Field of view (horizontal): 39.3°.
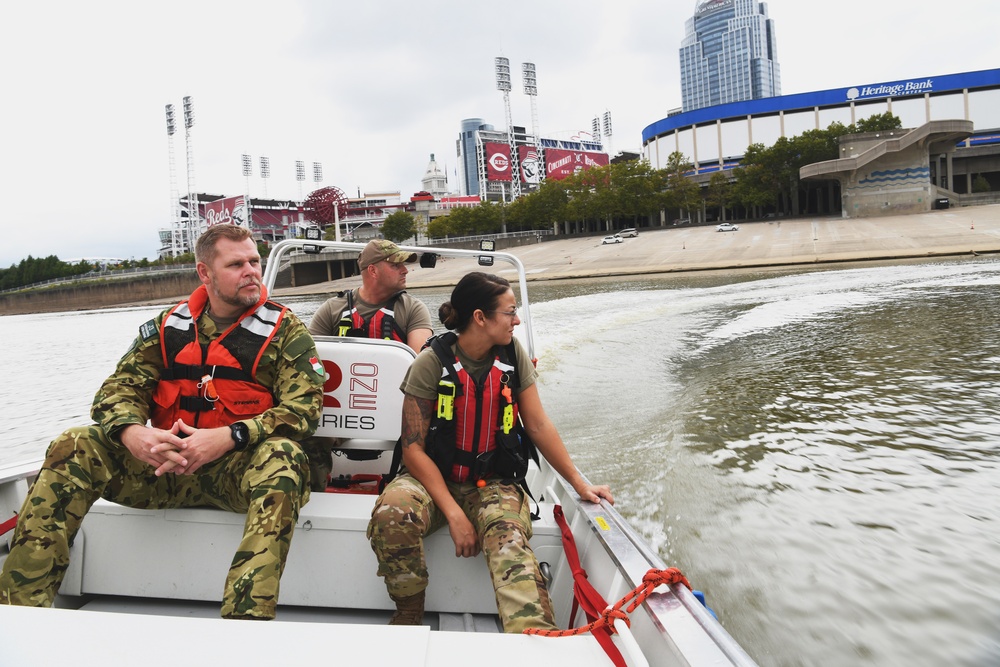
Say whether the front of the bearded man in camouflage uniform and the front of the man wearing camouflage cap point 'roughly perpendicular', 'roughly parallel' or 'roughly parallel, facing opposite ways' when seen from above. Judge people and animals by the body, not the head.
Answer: roughly parallel

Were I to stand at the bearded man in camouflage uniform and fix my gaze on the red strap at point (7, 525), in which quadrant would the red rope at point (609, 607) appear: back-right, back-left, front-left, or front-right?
back-left

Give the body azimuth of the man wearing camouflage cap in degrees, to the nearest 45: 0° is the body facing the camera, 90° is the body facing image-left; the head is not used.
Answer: approximately 0°

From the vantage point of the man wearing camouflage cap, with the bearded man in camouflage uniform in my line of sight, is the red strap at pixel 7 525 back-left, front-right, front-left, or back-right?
front-right

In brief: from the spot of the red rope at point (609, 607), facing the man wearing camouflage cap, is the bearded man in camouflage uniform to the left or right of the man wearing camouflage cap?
left

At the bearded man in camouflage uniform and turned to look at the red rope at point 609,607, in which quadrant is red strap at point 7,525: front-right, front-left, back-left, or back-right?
back-right

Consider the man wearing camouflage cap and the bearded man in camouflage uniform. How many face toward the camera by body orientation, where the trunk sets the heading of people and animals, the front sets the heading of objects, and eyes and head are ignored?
2

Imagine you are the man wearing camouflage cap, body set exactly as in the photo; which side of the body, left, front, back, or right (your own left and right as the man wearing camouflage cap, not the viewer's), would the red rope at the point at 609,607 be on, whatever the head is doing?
front

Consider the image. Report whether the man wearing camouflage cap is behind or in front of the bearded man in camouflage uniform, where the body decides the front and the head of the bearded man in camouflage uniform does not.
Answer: behind

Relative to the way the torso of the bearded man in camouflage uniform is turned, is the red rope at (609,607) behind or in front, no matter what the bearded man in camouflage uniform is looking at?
in front

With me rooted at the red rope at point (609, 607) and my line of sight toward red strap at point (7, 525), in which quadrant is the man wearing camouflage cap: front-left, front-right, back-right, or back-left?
front-right

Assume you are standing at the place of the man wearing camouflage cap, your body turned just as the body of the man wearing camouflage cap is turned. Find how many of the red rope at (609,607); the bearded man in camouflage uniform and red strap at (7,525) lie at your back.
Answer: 0

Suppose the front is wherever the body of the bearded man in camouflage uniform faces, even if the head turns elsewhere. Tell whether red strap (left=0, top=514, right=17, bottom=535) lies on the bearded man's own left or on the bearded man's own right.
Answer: on the bearded man's own right

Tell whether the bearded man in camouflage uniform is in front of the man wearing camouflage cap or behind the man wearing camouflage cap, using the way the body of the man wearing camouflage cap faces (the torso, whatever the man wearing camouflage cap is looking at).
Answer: in front

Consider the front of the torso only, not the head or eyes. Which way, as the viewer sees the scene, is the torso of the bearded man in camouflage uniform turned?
toward the camera
